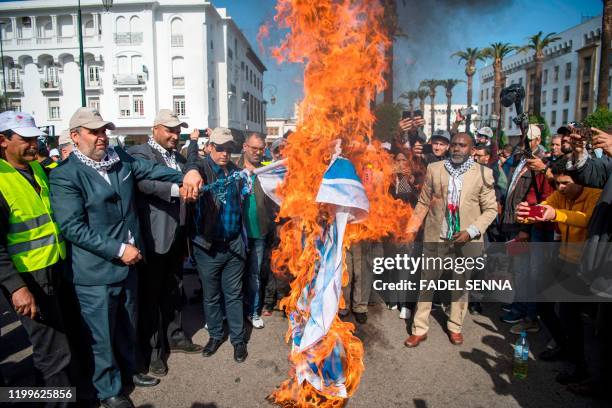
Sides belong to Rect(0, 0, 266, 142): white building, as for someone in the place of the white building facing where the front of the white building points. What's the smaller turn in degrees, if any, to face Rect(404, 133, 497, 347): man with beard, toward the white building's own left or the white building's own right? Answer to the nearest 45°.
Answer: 0° — it already faces them

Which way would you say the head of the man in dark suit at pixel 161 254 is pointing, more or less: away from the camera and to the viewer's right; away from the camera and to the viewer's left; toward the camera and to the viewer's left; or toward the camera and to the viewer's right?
toward the camera and to the viewer's right

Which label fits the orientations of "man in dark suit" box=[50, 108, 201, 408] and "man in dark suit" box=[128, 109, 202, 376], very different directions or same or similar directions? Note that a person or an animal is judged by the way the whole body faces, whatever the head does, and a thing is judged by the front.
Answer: same or similar directions

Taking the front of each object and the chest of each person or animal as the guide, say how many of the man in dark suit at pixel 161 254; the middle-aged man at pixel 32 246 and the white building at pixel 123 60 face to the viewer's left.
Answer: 0

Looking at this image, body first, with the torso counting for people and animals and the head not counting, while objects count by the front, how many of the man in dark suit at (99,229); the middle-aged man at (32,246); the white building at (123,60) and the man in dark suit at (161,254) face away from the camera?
0

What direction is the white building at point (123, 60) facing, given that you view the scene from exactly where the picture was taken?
facing the viewer

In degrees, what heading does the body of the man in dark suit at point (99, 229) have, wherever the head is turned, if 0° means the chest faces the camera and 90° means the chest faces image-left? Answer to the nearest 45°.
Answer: approximately 315°

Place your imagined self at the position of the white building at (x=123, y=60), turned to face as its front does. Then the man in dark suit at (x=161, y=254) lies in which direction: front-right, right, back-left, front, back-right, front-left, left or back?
front

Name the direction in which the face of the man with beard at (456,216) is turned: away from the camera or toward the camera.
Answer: toward the camera

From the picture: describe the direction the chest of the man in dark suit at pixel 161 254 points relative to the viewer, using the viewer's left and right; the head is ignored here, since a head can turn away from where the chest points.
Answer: facing the viewer and to the right of the viewer

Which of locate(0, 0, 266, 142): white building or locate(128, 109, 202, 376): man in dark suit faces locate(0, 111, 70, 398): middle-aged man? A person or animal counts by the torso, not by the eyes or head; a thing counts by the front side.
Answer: the white building

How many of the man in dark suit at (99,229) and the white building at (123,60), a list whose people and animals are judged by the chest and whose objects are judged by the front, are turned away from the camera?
0

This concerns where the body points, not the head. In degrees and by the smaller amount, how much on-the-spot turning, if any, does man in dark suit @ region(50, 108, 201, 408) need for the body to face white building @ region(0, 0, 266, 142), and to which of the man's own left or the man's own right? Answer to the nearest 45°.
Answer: approximately 135° to the man's own left

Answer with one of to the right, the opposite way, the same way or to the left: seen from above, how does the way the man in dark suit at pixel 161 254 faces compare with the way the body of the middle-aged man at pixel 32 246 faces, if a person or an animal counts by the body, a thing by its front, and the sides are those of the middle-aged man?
the same way

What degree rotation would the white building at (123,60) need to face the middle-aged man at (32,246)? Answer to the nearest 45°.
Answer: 0° — it already faces them

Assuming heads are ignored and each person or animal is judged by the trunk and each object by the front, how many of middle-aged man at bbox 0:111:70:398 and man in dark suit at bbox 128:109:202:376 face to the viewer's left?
0

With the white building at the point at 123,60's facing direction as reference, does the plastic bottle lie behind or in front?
in front

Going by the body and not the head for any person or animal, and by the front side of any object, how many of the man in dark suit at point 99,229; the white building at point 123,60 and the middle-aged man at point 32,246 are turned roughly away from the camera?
0

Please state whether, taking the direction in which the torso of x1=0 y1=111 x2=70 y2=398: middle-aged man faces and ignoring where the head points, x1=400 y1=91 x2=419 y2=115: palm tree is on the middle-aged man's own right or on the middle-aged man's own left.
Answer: on the middle-aged man's own left
